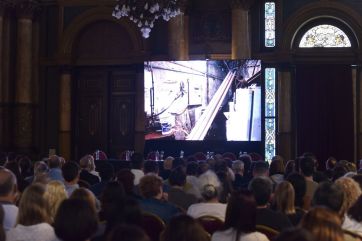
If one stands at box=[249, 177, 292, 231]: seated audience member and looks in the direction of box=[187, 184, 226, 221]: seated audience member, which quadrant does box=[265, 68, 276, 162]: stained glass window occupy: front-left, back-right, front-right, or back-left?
front-right

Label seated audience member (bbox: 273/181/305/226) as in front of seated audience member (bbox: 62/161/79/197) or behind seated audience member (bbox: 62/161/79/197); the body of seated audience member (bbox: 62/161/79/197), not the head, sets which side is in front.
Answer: behind

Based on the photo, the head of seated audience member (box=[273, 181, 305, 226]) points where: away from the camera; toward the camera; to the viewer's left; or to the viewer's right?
away from the camera

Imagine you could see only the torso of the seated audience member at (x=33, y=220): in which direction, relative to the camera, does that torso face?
away from the camera

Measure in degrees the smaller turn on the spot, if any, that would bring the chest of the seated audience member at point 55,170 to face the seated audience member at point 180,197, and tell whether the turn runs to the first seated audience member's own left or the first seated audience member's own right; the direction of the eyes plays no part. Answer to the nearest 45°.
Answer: approximately 135° to the first seated audience member's own right

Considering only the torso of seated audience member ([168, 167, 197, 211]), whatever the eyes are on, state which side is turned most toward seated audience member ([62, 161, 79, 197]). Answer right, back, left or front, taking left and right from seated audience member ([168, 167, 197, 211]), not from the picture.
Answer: left

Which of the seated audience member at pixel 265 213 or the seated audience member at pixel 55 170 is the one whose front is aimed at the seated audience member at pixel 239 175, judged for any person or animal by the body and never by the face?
the seated audience member at pixel 265 213

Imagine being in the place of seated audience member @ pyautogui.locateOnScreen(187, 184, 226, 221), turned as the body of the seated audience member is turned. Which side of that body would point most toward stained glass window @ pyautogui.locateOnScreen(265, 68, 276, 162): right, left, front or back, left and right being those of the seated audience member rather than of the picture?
front

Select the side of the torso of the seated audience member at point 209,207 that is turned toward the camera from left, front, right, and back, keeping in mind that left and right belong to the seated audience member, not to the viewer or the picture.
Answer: back

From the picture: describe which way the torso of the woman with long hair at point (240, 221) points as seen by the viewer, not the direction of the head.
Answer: away from the camera

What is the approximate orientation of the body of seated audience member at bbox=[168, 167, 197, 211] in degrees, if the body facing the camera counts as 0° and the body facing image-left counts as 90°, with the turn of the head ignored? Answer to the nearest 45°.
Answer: approximately 180°

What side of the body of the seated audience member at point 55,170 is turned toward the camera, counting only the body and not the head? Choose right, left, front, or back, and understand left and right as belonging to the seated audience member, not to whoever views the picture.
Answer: back
